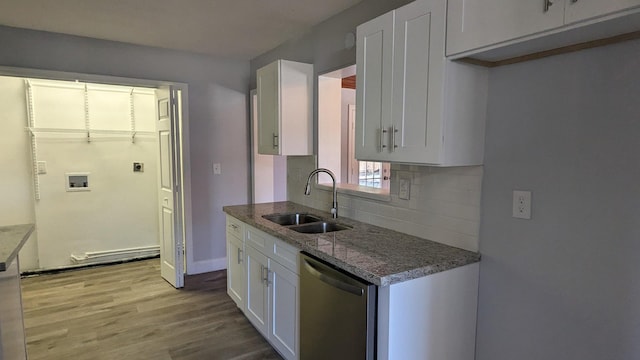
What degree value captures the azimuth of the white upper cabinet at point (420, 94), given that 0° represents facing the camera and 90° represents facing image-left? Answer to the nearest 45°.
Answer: approximately 45°

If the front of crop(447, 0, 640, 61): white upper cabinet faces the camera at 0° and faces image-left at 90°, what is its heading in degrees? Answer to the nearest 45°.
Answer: approximately 45°

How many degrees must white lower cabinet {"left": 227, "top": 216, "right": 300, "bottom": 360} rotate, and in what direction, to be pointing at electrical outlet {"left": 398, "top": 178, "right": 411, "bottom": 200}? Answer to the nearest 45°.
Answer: approximately 135° to its left

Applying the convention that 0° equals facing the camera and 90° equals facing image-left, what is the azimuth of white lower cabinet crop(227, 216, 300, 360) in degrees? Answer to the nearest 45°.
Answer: approximately 45°

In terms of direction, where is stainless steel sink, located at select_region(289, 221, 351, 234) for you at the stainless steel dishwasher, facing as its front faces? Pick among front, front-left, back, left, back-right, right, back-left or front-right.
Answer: back-right

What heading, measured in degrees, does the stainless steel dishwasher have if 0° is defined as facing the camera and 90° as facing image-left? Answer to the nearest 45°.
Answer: approximately 45°

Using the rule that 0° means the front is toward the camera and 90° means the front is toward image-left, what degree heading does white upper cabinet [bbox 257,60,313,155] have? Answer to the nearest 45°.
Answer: approximately 45°
